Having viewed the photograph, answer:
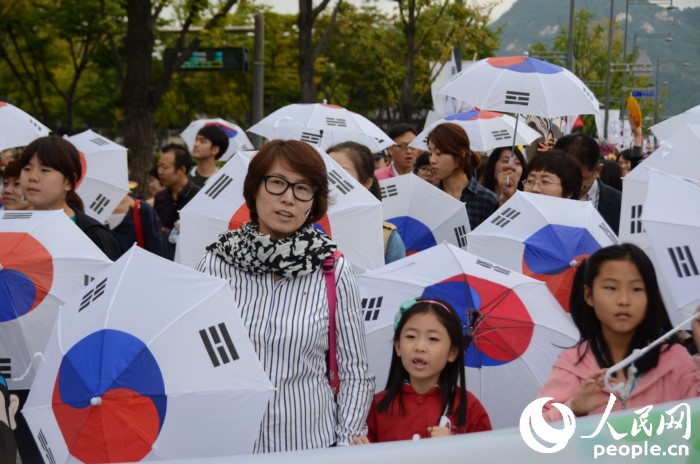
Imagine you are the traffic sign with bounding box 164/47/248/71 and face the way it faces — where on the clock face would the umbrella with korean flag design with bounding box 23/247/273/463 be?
The umbrella with korean flag design is roughly at 12 o'clock from the traffic sign.

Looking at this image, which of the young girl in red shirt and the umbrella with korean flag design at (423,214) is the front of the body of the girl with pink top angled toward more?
the young girl in red shirt

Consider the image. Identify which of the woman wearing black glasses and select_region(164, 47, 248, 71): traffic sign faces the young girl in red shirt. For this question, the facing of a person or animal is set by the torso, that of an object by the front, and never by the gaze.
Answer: the traffic sign

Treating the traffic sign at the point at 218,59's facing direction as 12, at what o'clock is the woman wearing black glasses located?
The woman wearing black glasses is roughly at 12 o'clock from the traffic sign.

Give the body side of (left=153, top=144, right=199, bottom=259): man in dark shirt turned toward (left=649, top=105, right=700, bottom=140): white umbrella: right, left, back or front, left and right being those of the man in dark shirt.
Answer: left

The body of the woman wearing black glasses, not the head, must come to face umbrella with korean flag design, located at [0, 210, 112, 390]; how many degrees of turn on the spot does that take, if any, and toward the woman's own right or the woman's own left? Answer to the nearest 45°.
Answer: approximately 135° to the woman's own right

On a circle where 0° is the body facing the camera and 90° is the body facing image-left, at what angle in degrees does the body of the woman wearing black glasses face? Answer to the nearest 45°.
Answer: approximately 0°
